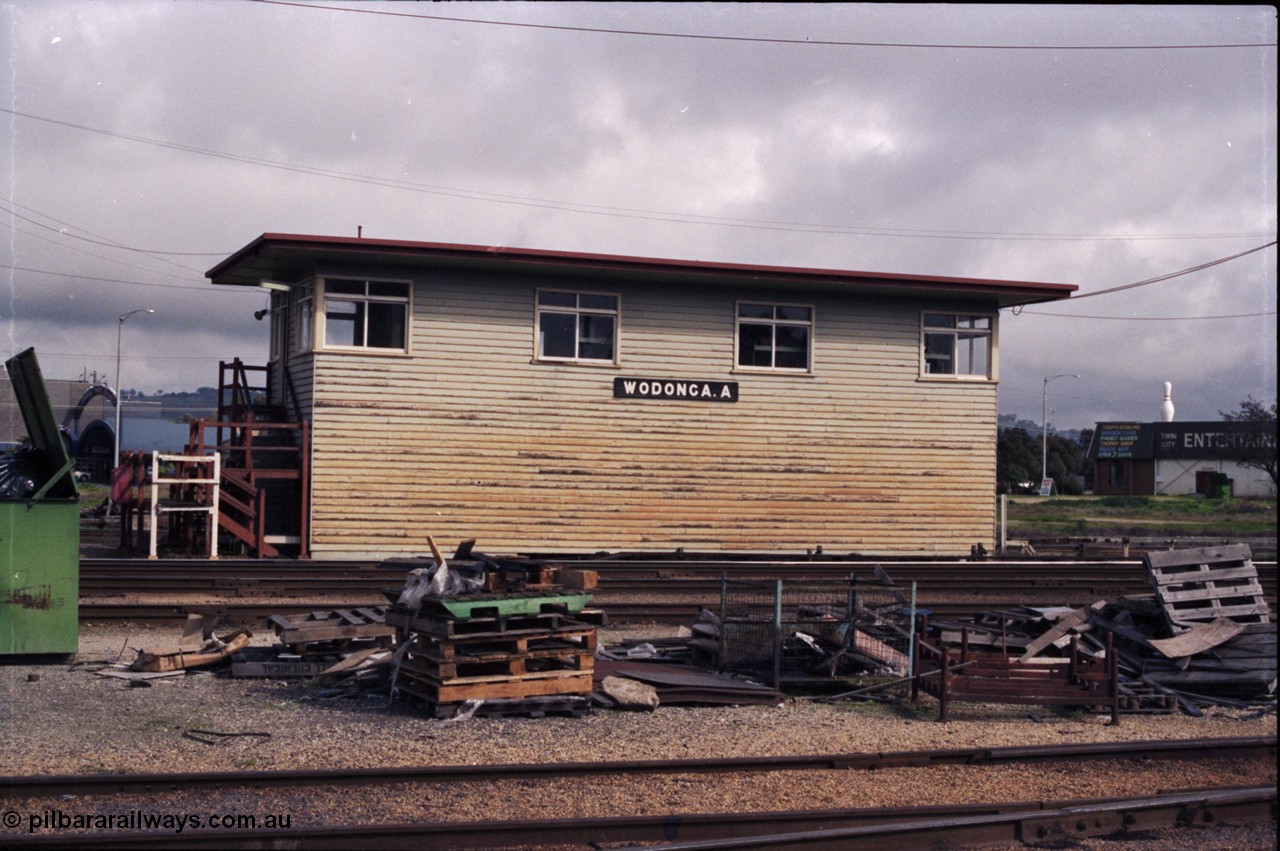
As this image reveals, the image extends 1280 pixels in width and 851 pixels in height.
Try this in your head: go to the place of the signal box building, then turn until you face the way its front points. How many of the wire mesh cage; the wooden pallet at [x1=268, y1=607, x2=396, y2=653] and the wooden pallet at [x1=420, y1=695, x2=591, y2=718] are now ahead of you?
3

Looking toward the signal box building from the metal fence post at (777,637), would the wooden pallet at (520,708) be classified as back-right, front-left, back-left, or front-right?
back-left

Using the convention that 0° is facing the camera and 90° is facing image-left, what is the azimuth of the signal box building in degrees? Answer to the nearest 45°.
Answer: approximately 0°

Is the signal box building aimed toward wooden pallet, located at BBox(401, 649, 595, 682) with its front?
yes

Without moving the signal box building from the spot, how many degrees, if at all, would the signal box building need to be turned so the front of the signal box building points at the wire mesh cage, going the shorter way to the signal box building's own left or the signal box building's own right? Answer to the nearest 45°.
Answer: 0° — it already faces it

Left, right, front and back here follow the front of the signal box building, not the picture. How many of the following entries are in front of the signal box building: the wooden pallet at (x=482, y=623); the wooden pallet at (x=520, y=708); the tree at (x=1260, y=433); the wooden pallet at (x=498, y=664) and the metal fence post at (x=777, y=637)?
4

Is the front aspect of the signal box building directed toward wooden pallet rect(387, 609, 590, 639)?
yes

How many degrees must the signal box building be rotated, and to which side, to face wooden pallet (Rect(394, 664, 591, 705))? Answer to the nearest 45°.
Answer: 0° — it already faces it

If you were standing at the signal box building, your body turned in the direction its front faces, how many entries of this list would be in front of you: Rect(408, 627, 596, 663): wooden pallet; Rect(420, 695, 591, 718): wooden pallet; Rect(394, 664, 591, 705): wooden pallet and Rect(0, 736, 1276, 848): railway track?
4

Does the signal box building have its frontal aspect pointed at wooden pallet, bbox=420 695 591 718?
yes

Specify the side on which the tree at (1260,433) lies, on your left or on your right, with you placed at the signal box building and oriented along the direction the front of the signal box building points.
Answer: on your left

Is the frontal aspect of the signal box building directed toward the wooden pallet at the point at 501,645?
yes

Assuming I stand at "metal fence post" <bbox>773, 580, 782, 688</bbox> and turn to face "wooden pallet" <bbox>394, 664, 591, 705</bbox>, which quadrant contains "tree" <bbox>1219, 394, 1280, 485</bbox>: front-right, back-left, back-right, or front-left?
back-right

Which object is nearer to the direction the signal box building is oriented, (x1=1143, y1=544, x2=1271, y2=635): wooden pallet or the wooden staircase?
the wooden pallet

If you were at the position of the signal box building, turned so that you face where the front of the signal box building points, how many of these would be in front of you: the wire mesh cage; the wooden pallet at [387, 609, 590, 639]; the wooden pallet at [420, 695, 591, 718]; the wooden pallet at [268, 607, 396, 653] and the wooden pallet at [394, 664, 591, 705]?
5

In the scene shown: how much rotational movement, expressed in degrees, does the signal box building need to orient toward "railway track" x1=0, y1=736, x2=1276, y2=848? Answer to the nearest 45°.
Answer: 0° — it already faces it
